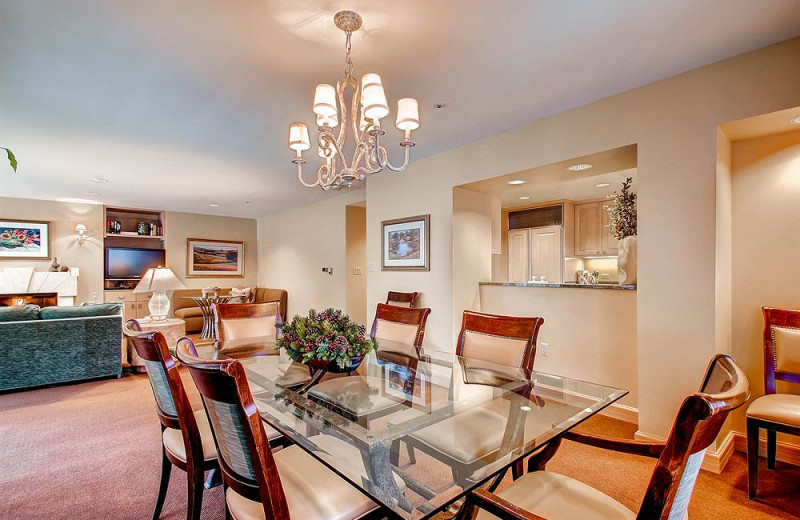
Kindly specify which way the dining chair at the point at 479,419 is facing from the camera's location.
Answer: facing the viewer and to the left of the viewer

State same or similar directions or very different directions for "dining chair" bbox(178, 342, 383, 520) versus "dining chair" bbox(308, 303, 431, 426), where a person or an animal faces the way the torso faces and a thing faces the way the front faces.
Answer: very different directions

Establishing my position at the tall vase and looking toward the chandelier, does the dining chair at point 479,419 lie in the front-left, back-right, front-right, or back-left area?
front-left

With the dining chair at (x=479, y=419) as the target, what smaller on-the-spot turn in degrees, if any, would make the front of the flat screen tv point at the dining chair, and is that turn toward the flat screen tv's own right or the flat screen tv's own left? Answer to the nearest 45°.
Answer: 0° — it already faces it

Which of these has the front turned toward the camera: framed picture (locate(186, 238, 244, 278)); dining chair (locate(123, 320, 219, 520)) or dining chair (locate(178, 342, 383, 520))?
the framed picture

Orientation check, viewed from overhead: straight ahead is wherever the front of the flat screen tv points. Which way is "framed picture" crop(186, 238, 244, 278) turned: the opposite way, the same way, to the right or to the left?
the same way

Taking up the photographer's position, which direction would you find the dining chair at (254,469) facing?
facing away from the viewer and to the right of the viewer

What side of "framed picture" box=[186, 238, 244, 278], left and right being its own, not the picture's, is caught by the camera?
front

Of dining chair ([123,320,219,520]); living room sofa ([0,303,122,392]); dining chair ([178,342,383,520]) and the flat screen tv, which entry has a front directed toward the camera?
the flat screen tv

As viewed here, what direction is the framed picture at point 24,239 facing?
toward the camera

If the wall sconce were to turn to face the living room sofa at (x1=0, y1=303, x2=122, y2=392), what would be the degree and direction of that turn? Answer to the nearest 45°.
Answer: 0° — it already faces it

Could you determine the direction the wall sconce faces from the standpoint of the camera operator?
facing the viewer

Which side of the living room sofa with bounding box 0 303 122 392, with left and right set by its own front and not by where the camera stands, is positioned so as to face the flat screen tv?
front

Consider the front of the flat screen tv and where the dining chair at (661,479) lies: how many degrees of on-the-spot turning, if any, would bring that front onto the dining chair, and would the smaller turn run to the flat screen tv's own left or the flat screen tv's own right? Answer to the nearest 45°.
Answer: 0° — it already faces it

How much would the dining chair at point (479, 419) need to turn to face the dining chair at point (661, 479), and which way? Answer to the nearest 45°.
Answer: approximately 90° to its left

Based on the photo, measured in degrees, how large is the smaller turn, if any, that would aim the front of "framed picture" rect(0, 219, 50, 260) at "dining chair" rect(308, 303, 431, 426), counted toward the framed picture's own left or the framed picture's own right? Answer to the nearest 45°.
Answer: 0° — it already faces it

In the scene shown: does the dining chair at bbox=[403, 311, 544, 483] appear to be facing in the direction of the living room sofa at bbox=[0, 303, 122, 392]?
no

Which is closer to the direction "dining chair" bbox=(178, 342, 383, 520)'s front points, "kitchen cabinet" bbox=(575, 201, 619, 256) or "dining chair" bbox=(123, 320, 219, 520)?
the kitchen cabinet

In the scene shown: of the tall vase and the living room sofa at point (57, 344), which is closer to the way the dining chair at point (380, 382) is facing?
the living room sofa
